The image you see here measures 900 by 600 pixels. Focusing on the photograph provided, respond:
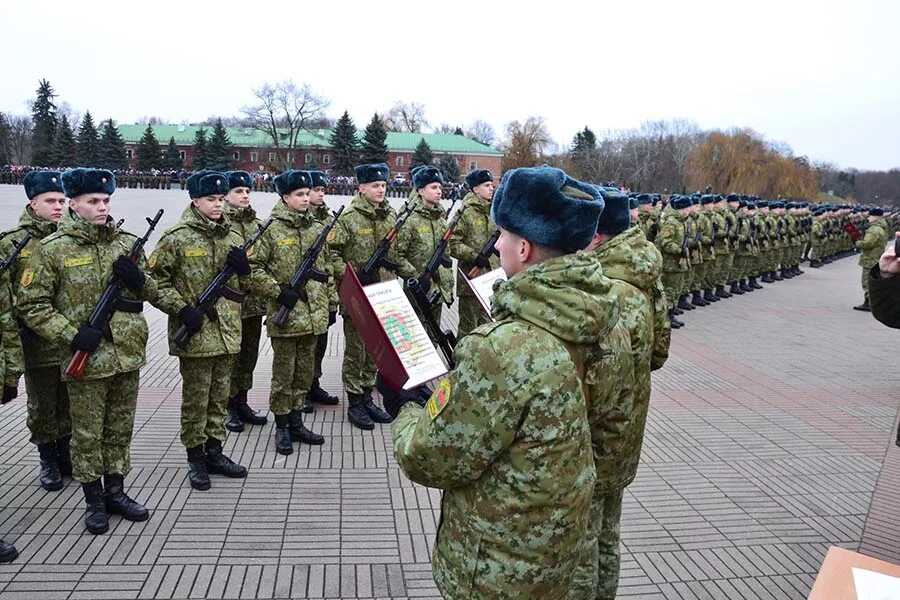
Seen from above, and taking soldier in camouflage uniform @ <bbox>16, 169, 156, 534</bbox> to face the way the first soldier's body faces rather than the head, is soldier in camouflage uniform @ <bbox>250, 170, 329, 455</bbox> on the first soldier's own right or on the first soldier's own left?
on the first soldier's own left

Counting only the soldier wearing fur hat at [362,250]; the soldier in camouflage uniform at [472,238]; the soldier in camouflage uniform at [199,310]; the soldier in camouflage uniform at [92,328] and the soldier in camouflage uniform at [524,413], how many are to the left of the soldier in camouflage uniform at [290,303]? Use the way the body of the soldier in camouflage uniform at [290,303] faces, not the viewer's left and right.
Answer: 2

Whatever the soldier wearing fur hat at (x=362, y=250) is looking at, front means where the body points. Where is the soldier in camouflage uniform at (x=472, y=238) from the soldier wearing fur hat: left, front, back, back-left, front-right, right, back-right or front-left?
left

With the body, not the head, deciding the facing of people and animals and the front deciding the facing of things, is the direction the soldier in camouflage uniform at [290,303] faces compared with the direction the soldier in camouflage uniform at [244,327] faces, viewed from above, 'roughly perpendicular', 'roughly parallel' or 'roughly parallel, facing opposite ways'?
roughly parallel

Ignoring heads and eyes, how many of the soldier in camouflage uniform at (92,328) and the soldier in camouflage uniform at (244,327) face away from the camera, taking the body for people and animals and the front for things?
0

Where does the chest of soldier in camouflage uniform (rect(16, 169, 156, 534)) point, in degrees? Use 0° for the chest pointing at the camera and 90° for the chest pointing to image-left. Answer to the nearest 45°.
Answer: approximately 315°

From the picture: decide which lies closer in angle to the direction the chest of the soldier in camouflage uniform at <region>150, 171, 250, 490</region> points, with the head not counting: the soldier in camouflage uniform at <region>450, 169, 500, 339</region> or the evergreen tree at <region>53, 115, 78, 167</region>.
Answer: the soldier in camouflage uniform

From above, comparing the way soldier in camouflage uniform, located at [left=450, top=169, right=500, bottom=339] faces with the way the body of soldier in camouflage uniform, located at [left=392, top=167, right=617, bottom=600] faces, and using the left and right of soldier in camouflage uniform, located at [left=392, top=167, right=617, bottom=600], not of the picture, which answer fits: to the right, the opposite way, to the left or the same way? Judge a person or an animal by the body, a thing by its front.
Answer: the opposite way

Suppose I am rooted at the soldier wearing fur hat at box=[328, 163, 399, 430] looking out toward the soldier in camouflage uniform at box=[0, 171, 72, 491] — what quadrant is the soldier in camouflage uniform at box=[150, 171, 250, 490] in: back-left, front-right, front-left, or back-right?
front-left

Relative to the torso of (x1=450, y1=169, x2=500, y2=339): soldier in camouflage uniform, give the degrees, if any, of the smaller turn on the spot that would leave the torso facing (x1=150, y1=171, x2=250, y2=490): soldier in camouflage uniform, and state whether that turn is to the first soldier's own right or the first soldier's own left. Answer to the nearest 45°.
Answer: approximately 90° to the first soldier's own right

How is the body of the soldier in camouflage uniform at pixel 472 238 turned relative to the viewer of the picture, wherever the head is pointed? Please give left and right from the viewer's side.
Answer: facing the viewer and to the right of the viewer

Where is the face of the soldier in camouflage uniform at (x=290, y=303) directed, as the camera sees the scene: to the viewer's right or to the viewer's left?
to the viewer's right

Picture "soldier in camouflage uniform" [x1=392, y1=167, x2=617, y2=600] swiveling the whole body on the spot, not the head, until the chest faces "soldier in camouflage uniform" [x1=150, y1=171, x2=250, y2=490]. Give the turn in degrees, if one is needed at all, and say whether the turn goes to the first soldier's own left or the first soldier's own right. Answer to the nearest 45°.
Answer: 0° — they already face them

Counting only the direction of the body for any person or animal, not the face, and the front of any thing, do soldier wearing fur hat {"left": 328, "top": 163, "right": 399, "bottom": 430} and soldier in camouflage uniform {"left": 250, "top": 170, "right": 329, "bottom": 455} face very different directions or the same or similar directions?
same or similar directions

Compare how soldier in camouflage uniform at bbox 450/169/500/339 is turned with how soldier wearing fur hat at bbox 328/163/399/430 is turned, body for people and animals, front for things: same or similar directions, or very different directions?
same or similar directions
